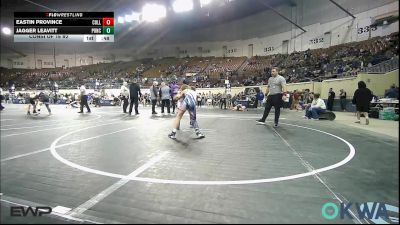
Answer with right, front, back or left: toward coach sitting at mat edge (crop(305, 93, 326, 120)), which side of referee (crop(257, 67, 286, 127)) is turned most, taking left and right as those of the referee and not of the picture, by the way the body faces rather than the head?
back

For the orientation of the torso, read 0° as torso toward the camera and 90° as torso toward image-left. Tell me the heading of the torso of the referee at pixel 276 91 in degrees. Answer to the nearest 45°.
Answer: approximately 45°

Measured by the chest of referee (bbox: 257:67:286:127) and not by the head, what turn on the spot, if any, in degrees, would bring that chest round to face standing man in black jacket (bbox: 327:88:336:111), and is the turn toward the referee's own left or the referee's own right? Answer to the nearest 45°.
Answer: approximately 135° to the referee's own right
